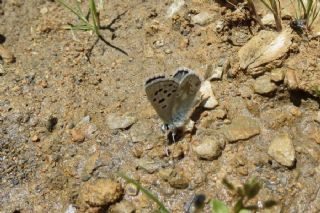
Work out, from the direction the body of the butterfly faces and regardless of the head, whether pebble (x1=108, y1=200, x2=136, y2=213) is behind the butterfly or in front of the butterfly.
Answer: in front

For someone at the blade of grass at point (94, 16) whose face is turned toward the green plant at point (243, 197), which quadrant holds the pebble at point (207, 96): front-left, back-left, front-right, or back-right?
front-left

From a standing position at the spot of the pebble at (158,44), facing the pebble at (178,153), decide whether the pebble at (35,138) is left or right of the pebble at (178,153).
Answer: right

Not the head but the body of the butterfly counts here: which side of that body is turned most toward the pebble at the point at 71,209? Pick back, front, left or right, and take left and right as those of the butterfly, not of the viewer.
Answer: front

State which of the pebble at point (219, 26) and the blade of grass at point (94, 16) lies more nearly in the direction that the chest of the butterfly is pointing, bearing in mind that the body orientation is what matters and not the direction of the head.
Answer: the blade of grass

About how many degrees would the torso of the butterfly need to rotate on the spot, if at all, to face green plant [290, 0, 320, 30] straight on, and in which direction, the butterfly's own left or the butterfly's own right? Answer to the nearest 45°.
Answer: approximately 180°

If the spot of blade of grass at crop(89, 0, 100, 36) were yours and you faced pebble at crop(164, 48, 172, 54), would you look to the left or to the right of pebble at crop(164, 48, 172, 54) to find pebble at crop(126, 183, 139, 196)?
right

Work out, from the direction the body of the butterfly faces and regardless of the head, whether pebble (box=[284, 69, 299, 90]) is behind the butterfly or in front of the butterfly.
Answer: behind

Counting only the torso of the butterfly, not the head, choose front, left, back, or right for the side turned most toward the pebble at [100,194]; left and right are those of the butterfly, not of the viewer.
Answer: front

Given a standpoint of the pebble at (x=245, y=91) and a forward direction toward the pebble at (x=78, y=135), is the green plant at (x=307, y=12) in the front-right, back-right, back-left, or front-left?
back-right

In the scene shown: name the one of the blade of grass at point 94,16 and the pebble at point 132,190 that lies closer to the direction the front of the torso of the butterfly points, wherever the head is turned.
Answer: the pebble
